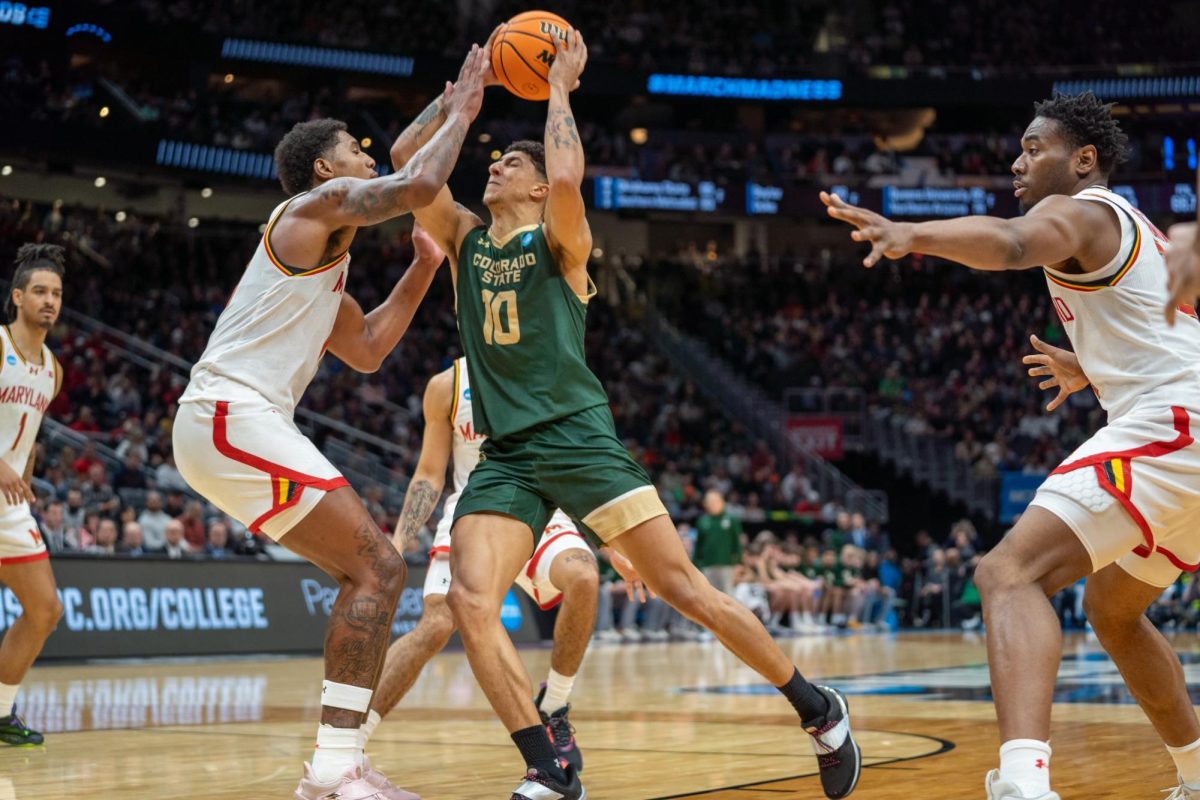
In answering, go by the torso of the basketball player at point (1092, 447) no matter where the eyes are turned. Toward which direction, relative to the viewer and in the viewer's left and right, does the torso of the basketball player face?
facing to the left of the viewer

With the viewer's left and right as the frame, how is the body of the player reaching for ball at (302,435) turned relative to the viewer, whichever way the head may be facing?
facing to the right of the viewer

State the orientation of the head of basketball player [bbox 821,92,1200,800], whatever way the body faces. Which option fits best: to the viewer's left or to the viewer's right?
to the viewer's left

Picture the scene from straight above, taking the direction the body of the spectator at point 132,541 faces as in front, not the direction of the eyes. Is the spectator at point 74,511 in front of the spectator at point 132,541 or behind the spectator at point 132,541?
behind

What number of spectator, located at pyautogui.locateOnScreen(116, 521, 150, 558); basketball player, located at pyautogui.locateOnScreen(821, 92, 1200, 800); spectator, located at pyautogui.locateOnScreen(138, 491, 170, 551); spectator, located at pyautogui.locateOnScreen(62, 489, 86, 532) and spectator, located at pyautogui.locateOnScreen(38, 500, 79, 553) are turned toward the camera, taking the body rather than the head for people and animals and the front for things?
4

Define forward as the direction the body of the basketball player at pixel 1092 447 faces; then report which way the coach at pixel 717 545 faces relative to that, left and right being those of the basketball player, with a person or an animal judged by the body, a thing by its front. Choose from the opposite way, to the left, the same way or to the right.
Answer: to the left

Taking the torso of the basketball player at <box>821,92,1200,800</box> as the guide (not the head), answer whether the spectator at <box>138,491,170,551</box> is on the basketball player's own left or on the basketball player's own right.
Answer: on the basketball player's own right

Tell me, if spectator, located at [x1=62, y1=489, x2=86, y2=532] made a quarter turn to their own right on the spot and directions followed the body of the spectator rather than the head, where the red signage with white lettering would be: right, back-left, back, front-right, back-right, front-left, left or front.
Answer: back-right

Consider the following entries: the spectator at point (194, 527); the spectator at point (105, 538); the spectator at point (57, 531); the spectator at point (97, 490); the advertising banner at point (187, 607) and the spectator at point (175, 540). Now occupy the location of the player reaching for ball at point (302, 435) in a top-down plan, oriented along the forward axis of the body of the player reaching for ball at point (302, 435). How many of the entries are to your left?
6

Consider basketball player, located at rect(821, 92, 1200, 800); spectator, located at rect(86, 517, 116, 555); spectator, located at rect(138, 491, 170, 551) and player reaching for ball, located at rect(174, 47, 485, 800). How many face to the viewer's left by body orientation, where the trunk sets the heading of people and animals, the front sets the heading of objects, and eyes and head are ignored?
1

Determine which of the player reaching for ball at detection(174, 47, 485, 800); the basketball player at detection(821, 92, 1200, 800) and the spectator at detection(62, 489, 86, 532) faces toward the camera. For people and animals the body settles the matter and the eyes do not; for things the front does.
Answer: the spectator

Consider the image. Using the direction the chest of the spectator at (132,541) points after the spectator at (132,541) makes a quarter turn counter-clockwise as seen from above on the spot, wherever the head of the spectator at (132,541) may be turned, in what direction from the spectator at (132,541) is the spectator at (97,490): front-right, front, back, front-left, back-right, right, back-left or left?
left

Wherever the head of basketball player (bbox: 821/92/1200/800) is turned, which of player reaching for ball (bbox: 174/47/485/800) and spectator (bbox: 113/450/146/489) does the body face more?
the player reaching for ball

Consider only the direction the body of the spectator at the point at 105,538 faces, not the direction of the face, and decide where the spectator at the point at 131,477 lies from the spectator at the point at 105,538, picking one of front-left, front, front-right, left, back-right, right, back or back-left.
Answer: back

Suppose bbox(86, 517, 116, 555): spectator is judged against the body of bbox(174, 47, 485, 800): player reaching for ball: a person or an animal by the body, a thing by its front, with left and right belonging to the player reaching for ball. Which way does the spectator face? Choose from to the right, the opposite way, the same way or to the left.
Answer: to the right

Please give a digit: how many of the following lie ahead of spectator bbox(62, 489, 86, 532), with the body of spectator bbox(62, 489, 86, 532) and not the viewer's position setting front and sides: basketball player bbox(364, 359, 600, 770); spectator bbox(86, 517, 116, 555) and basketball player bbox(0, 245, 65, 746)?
3
